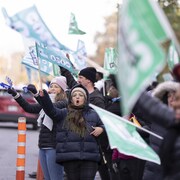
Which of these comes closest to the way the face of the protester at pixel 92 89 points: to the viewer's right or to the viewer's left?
to the viewer's left

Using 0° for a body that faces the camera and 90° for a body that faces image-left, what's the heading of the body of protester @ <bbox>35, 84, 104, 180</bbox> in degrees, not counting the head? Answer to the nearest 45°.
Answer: approximately 0°

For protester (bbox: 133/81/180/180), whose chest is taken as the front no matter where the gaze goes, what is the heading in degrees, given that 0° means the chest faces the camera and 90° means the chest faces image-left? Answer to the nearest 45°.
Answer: approximately 90°

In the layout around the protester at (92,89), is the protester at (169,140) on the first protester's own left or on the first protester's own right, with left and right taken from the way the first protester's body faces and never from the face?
on the first protester's own left

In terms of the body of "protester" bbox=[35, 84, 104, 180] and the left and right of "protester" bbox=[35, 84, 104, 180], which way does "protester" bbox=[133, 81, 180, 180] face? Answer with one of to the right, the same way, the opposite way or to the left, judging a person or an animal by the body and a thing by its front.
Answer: to the right

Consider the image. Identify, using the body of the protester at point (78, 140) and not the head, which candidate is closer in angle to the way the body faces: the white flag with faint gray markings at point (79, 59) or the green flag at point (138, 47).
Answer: the green flag
